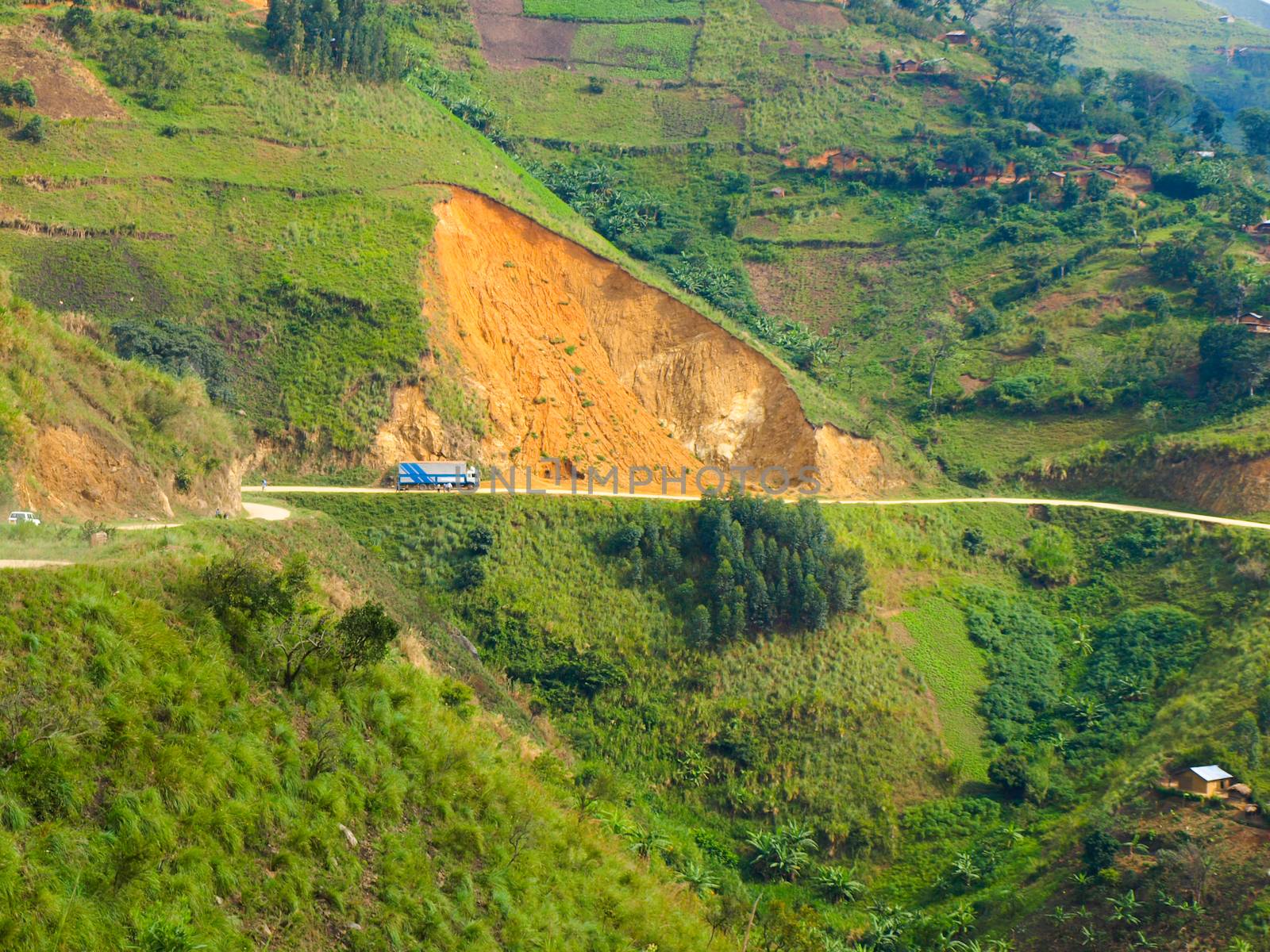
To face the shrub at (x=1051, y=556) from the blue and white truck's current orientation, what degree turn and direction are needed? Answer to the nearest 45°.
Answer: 0° — it already faces it

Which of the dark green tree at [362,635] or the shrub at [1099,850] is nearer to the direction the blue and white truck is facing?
the shrub

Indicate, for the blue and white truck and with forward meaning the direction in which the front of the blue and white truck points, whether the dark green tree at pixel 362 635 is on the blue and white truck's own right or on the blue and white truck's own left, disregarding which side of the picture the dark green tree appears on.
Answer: on the blue and white truck's own right

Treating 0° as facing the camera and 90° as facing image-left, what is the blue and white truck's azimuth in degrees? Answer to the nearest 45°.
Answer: approximately 270°

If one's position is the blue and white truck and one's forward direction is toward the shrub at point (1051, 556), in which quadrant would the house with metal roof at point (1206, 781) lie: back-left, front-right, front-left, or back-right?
front-right

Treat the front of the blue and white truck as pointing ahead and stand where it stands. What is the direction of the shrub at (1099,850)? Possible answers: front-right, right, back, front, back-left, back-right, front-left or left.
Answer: front-right

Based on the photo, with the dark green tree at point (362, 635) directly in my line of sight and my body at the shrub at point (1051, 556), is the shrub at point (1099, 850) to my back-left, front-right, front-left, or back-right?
front-left
